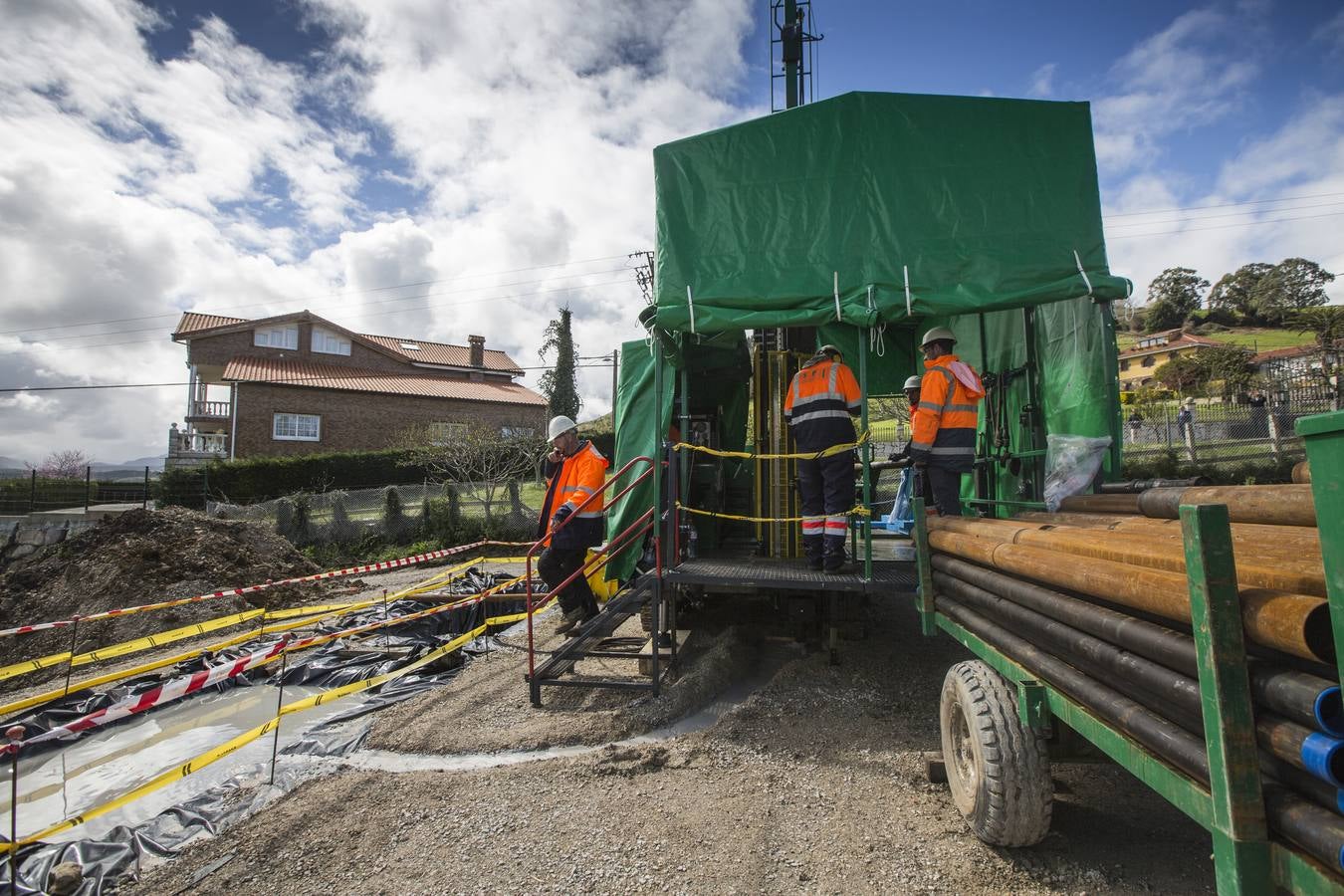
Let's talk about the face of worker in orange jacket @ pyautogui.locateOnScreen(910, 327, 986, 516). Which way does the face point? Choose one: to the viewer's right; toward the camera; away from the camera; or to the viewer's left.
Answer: to the viewer's left

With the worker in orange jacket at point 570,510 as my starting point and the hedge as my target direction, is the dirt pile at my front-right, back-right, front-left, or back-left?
front-left
